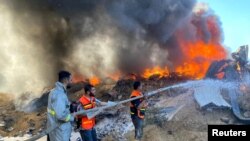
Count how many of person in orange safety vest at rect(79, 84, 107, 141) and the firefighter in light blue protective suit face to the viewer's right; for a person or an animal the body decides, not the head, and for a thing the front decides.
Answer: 2

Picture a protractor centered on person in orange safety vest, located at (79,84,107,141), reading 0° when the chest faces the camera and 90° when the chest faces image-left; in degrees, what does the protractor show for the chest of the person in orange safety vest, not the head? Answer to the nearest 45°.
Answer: approximately 270°

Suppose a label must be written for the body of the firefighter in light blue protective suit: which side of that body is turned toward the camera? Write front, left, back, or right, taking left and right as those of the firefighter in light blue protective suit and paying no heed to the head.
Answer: right
